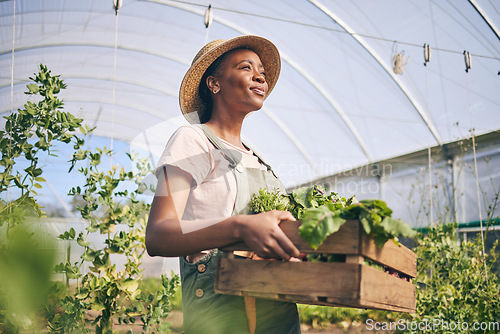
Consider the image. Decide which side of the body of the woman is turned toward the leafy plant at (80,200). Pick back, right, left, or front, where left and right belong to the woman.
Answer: back

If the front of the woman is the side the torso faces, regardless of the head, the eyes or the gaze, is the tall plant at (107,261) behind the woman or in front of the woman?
behind

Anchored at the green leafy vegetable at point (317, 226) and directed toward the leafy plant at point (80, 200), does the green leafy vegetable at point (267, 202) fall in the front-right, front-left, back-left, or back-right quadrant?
front-right

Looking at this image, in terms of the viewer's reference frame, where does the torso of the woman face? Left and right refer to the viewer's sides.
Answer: facing the viewer and to the right of the viewer

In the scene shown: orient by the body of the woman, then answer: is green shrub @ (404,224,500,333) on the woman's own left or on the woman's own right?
on the woman's own left
